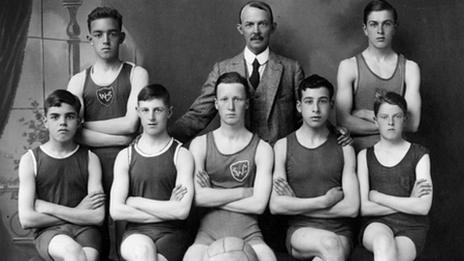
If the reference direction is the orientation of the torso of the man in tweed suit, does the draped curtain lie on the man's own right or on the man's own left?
on the man's own right

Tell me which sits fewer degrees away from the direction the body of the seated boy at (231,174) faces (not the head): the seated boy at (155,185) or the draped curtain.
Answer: the seated boy

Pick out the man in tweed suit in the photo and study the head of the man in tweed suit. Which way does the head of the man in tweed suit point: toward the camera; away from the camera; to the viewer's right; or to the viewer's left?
toward the camera

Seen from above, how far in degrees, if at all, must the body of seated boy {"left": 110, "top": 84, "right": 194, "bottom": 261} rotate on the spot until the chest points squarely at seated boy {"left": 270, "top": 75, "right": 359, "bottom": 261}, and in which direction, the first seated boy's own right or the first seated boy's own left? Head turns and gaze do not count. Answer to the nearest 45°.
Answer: approximately 90° to the first seated boy's own left

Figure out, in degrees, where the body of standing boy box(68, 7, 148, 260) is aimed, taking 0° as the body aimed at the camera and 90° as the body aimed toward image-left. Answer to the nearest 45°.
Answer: approximately 0°

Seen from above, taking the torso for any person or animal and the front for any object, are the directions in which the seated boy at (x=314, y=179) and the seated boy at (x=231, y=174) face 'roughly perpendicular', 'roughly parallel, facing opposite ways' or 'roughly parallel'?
roughly parallel

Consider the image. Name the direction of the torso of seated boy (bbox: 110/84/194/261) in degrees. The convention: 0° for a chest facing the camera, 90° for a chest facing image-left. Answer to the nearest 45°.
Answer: approximately 0°

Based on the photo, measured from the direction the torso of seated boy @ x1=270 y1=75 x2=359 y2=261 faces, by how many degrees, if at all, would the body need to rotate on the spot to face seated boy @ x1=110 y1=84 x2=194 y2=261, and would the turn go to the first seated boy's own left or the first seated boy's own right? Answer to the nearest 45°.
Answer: approximately 90° to the first seated boy's own right

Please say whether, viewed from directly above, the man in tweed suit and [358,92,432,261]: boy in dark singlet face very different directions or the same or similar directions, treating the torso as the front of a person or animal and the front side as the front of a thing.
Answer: same or similar directions

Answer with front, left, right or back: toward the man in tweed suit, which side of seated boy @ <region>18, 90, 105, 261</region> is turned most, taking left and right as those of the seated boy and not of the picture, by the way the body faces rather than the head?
left

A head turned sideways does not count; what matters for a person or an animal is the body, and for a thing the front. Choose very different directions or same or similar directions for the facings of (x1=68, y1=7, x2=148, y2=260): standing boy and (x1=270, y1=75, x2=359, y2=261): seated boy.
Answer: same or similar directions

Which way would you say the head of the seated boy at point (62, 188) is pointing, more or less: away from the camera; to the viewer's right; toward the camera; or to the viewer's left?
toward the camera

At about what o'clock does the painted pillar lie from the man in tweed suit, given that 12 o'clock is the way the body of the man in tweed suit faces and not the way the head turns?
The painted pillar is roughly at 4 o'clock from the man in tweed suit.

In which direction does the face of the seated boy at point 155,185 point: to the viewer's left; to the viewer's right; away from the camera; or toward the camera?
toward the camera

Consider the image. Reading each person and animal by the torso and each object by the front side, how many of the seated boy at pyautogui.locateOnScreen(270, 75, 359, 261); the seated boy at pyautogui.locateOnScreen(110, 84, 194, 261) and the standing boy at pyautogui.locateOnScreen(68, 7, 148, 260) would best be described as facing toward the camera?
3

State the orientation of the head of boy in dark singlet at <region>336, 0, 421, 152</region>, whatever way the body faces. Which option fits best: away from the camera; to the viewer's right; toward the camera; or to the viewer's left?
toward the camera

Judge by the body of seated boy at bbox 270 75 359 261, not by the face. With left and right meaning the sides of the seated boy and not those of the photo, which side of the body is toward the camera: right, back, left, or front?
front
